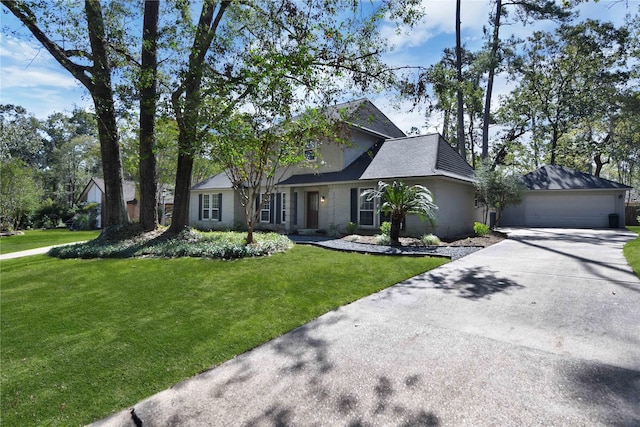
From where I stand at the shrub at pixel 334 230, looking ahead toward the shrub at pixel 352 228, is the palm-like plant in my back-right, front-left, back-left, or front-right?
front-right

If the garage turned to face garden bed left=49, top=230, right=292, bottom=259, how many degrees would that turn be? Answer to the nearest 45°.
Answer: approximately 45° to its right

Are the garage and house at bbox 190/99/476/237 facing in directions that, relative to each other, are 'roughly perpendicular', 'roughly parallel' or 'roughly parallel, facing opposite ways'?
roughly parallel

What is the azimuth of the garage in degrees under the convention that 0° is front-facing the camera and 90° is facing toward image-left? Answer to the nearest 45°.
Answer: approximately 0°

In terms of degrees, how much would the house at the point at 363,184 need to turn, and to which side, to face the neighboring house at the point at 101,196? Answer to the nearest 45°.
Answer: approximately 90° to its right

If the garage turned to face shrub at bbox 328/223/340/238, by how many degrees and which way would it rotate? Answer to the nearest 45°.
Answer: approximately 45° to its right

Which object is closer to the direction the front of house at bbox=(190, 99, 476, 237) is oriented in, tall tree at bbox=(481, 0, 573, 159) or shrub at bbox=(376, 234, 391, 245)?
the shrub

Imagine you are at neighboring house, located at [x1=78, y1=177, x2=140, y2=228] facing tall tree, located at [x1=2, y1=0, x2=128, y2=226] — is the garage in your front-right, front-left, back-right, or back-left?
front-left

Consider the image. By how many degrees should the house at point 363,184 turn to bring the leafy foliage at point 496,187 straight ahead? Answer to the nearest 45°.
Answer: approximately 135° to its left

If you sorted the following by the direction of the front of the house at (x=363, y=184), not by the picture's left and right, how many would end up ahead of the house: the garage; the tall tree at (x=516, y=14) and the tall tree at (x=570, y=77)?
0

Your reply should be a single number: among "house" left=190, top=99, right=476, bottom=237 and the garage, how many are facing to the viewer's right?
0

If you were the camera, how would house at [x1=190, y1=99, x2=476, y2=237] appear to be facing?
facing the viewer and to the left of the viewer

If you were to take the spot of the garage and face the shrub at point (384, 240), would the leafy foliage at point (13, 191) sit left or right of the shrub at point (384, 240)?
right

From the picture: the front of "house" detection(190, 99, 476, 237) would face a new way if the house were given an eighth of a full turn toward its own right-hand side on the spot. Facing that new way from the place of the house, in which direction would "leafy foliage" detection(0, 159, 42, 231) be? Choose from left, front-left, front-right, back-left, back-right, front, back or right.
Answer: front

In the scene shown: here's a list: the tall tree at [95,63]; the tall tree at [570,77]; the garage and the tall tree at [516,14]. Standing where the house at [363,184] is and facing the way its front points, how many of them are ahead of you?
1
